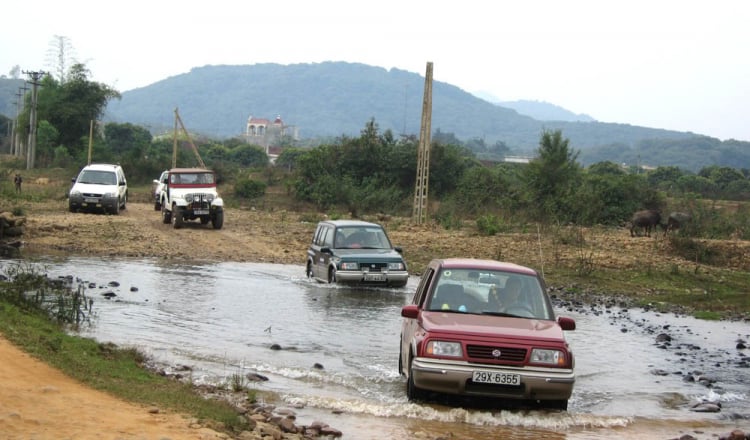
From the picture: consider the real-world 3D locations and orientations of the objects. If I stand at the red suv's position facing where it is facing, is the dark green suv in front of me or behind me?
behind

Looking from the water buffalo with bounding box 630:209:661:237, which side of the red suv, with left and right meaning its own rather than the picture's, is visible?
back

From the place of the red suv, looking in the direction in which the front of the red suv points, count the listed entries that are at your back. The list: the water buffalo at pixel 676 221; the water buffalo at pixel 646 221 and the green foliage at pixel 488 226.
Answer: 3

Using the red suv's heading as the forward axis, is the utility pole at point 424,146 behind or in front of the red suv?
behind

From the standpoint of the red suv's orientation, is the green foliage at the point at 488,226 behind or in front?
behind

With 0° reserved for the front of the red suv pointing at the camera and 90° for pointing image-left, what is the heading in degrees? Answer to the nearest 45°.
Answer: approximately 0°

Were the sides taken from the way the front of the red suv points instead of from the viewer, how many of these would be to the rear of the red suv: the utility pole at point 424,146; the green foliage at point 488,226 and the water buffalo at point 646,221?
3
